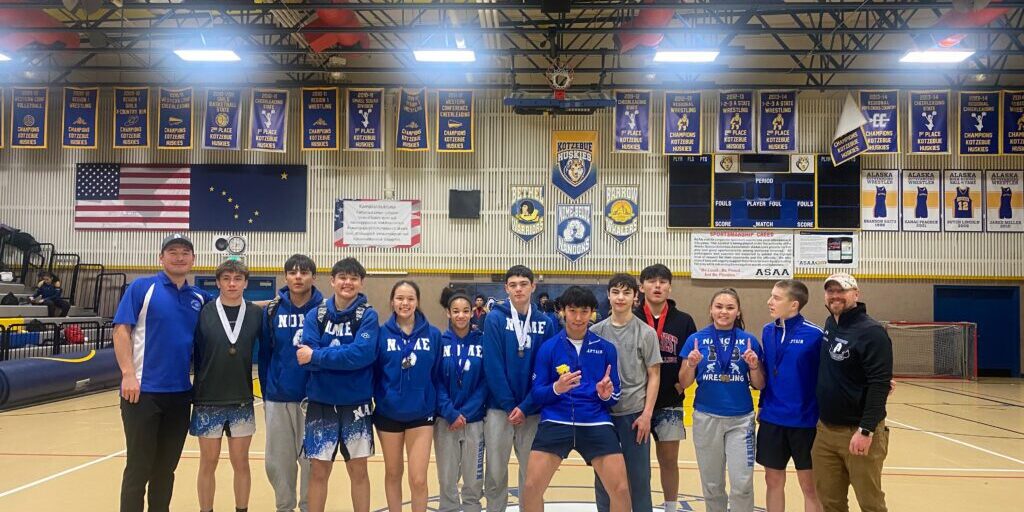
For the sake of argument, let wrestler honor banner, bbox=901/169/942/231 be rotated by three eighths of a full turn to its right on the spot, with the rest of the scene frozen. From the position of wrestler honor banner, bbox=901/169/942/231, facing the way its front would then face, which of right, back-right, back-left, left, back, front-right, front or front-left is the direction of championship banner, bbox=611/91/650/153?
left

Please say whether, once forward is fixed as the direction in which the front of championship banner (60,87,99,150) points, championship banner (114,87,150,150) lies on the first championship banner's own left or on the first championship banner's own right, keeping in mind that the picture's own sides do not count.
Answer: on the first championship banner's own left

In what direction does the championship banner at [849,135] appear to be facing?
toward the camera

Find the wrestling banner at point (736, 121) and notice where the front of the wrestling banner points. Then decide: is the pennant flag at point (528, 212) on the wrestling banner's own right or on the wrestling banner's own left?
on the wrestling banner's own right

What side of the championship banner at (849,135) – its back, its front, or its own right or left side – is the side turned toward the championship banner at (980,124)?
left

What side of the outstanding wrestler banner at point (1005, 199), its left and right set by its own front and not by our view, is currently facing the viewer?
front

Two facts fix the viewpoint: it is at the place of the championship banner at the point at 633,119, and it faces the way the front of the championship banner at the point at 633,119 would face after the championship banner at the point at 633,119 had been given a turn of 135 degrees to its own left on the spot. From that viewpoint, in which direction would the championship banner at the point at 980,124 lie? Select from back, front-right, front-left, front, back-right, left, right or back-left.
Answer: front-right

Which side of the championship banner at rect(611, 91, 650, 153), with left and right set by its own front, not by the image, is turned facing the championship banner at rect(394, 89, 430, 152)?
right

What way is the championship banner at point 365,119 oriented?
toward the camera

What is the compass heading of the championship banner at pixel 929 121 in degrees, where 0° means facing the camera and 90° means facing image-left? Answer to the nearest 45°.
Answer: approximately 0°
